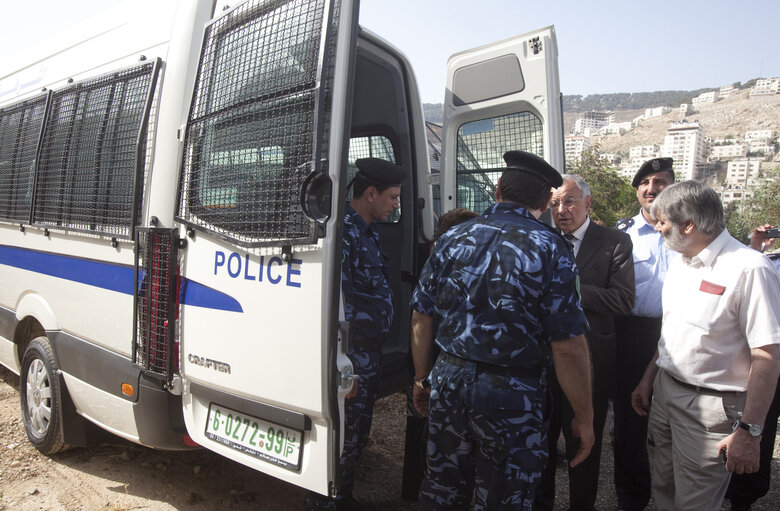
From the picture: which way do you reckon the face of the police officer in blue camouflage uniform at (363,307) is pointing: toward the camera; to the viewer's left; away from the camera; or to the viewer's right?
to the viewer's right

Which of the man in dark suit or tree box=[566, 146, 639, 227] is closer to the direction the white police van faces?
the tree

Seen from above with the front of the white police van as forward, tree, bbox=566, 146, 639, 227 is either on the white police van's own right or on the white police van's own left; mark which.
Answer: on the white police van's own right

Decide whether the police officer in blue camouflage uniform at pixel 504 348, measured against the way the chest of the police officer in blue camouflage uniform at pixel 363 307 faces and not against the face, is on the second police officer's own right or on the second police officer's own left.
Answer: on the second police officer's own right

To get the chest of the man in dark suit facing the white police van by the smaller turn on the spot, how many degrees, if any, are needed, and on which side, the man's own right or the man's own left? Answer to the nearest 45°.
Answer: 0° — they already face it

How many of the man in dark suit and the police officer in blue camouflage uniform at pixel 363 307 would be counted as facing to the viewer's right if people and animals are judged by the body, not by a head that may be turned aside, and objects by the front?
1

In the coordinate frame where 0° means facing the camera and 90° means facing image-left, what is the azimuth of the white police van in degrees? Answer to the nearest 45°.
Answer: approximately 135°

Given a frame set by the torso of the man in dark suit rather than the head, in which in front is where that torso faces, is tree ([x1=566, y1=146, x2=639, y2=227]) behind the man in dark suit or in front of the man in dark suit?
behind

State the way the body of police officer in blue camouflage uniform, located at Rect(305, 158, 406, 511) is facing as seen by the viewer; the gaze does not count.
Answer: to the viewer's right
